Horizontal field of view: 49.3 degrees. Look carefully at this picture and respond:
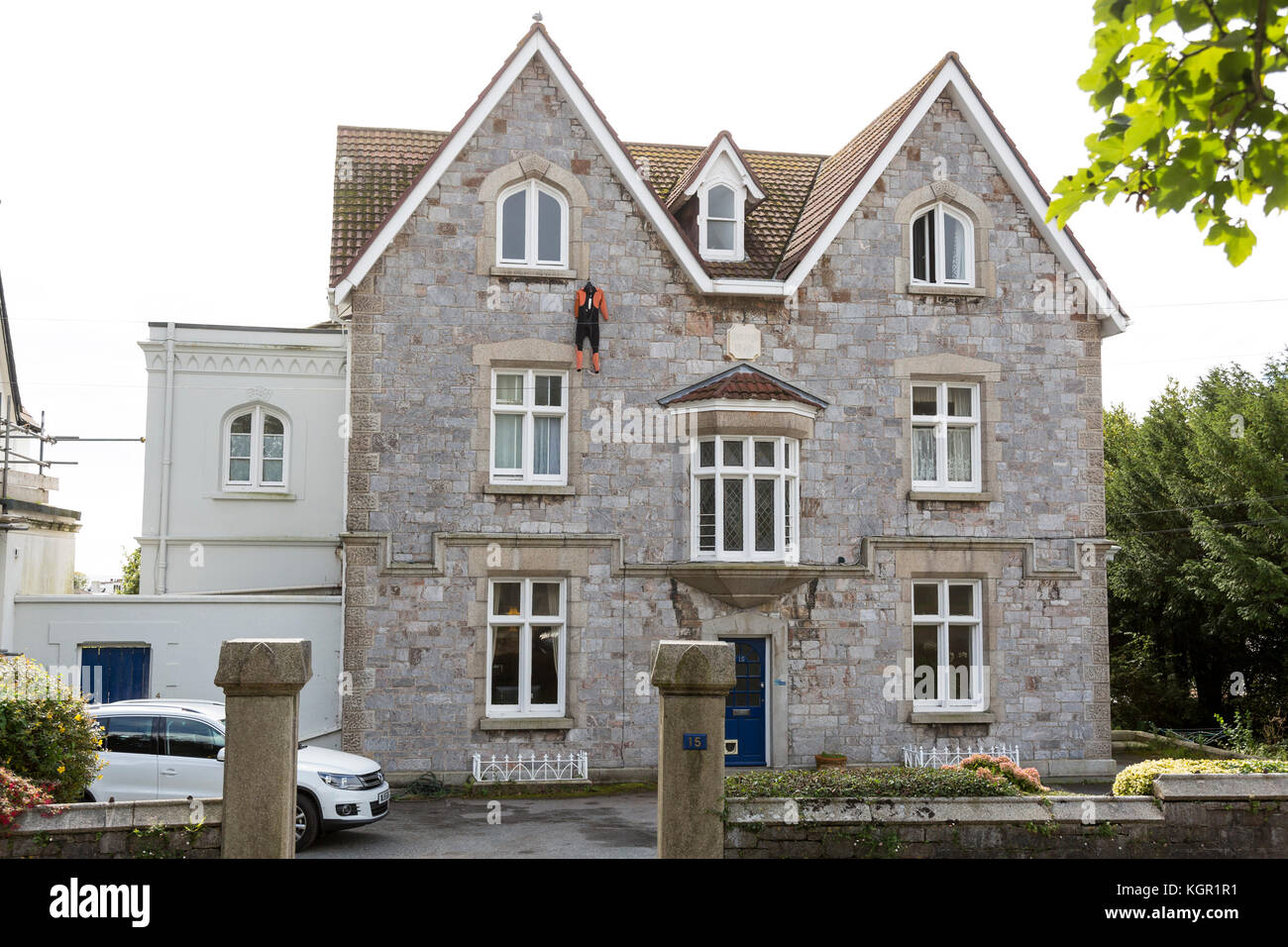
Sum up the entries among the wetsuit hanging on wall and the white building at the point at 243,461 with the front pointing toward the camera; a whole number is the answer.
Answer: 2

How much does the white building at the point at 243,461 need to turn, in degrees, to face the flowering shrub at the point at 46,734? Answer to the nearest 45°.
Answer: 0° — it already faces it

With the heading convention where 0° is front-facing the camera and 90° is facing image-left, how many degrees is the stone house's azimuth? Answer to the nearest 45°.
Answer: approximately 0°

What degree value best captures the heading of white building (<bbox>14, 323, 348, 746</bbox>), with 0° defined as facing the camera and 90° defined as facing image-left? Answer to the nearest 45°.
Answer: approximately 0°
